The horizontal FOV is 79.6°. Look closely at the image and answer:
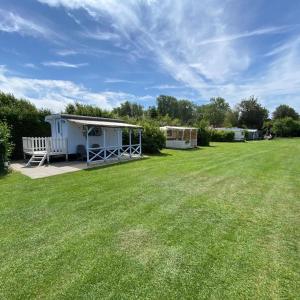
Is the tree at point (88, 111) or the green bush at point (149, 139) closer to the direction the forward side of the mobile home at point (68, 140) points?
the green bush

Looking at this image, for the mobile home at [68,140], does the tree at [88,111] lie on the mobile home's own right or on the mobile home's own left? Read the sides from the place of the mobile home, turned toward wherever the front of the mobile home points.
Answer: on the mobile home's own left

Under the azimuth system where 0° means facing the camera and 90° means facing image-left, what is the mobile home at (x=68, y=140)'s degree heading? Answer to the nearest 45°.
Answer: approximately 315°

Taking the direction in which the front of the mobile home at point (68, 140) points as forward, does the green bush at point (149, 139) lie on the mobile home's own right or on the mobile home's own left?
on the mobile home's own left

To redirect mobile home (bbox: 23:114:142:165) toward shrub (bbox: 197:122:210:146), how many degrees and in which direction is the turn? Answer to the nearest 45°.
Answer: approximately 90° to its left

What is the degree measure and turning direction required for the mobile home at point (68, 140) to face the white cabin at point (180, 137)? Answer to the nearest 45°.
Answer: approximately 90° to its left

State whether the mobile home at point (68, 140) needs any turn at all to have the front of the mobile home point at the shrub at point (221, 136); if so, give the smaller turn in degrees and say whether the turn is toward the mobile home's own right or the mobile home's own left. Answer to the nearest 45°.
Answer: approximately 90° to the mobile home's own left

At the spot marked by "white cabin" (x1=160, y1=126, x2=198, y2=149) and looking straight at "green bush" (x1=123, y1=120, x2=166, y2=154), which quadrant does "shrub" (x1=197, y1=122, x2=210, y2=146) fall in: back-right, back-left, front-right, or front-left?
back-left

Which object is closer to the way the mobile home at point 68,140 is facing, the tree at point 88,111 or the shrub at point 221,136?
the shrub

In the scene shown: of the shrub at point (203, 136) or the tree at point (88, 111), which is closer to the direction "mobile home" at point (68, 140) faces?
the shrub
